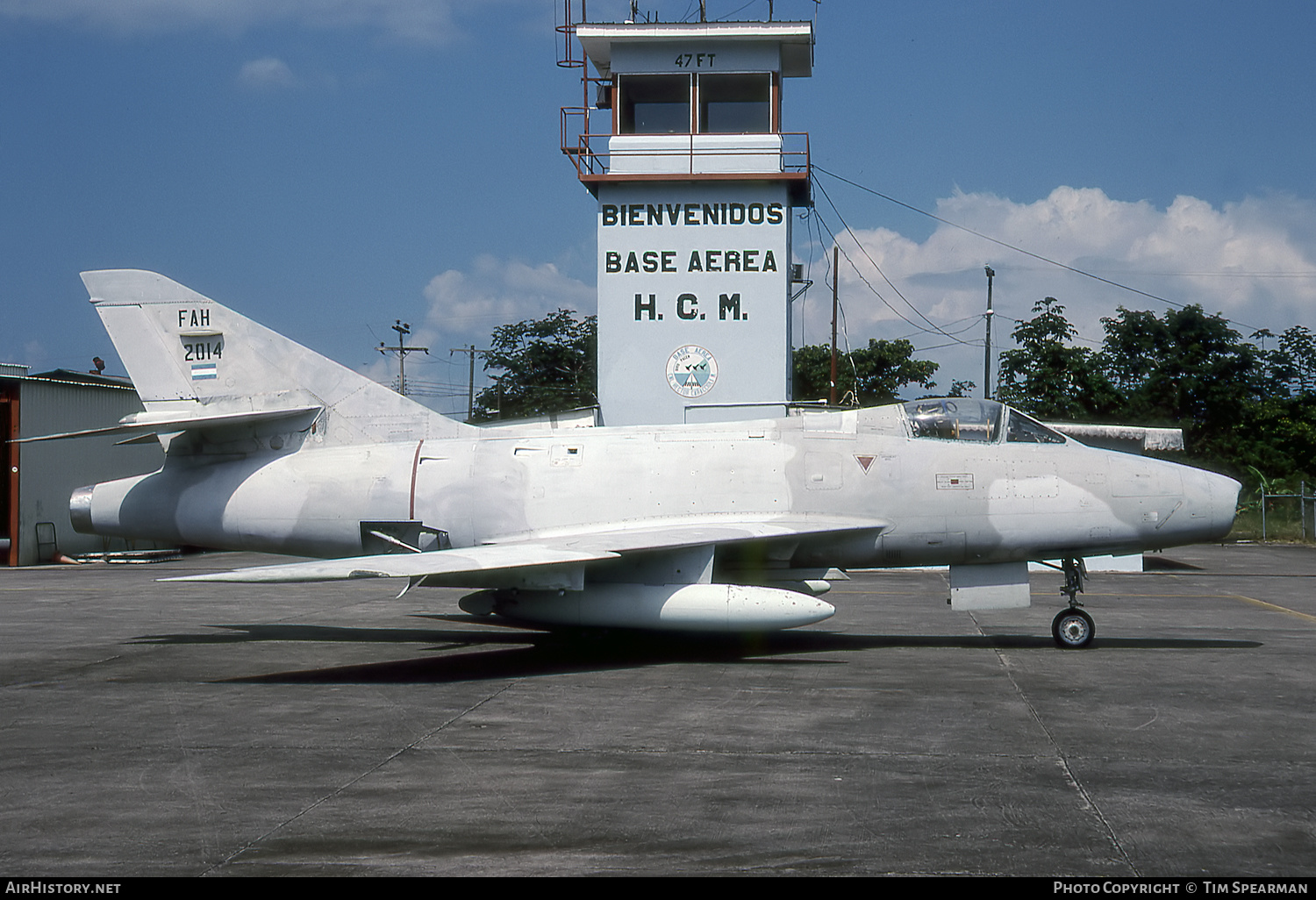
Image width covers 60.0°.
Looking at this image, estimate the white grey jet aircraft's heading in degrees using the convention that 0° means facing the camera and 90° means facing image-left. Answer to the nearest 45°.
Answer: approximately 270°

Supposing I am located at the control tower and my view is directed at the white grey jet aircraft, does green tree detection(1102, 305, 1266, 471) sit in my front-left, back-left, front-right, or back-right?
back-left

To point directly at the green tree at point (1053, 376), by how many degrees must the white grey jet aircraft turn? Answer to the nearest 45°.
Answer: approximately 45° to its left

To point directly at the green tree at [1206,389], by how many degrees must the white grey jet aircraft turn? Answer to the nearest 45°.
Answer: approximately 45° to its left

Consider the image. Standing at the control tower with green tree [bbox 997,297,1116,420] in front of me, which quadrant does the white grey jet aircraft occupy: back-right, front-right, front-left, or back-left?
back-right

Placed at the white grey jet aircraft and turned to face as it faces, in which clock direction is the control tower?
The control tower is roughly at 9 o'clock from the white grey jet aircraft.

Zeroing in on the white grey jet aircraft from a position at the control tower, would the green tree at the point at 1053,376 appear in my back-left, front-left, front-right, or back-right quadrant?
back-left
